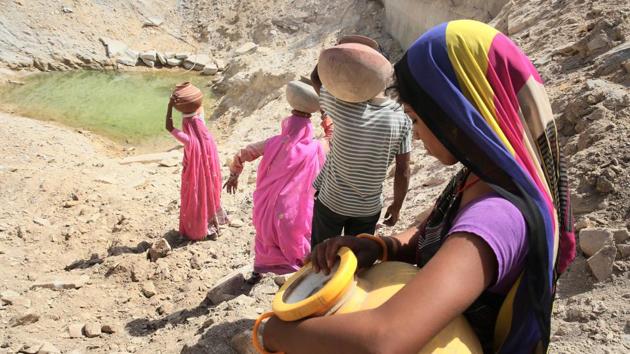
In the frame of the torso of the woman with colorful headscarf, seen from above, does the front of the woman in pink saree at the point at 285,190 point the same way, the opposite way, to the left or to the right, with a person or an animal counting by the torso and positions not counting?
to the right

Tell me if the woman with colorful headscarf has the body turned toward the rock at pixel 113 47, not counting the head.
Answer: no

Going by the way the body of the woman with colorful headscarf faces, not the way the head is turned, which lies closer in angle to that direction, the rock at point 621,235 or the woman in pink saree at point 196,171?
the woman in pink saree

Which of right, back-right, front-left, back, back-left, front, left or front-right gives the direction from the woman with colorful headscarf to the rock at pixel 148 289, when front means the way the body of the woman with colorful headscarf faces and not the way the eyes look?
front-right

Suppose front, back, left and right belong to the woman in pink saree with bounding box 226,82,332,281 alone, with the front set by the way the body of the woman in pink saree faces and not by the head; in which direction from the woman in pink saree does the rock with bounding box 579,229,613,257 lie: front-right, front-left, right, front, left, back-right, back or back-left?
back-right

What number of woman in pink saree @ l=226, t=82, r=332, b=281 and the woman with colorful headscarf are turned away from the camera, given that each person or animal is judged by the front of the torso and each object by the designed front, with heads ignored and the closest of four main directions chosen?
1

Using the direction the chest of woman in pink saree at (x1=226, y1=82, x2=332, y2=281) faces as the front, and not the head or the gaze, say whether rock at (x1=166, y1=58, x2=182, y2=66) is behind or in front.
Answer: in front

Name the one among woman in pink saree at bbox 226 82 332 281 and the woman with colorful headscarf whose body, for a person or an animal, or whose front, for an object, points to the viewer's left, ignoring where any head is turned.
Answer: the woman with colorful headscarf

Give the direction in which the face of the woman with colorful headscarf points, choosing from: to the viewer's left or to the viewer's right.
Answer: to the viewer's left

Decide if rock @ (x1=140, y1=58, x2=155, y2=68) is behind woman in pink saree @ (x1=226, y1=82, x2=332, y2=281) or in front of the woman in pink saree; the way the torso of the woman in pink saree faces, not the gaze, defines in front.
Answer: in front

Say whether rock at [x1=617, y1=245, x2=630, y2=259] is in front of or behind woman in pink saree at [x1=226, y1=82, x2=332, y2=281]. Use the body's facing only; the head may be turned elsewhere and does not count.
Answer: behind

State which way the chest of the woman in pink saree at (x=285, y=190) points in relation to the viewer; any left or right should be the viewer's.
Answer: facing away from the viewer

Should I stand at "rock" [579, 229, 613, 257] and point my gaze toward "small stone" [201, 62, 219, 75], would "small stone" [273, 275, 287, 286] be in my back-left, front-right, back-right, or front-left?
front-left

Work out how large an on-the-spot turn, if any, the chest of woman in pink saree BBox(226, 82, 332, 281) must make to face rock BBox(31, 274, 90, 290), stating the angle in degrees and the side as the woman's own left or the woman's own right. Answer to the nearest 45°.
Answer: approximately 90° to the woman's own left

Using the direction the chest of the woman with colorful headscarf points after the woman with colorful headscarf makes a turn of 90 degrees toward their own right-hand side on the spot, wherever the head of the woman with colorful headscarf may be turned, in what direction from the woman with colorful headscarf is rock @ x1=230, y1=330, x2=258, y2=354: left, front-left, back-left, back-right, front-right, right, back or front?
front-left

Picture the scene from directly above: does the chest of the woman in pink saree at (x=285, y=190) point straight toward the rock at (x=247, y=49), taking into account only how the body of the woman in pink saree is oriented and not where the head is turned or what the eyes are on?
yes

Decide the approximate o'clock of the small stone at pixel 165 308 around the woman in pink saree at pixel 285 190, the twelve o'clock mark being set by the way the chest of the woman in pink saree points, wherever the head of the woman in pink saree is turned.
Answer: The small stone is roughly at 9 o'clock from the woman in pink saree.

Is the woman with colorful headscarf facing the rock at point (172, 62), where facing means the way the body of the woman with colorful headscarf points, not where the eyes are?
no

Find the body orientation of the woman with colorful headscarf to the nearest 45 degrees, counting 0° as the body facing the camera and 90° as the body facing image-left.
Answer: approximately 90°

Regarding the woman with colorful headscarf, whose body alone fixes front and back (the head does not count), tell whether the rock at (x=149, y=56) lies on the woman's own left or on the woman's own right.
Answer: on the woman's own right
